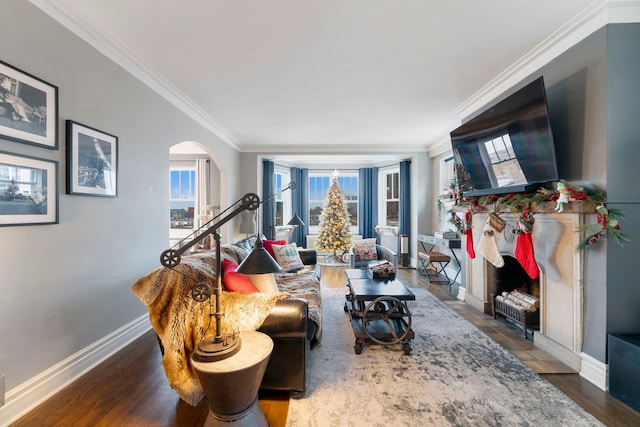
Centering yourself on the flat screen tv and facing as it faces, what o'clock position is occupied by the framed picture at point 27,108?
The framed picture is roughly at 12 o'clock from the flat screen tv.

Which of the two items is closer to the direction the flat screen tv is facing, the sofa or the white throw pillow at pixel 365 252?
the sofa

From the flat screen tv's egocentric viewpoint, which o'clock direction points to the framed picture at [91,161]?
The framed picture is roughly at 12 o'clock from the flat screen tv.

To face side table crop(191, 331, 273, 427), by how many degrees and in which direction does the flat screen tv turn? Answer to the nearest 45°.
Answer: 0° — it already faces it

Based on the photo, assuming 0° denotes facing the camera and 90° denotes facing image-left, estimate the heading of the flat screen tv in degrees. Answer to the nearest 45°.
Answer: approximately 45°
